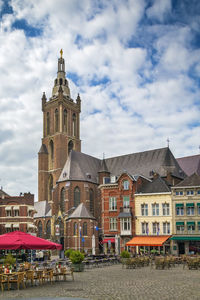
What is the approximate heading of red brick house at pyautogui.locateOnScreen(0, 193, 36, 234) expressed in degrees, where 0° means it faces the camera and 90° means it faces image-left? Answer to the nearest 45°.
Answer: approximately 0°

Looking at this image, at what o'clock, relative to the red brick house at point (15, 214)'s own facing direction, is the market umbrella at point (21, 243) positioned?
The market umbrella is roughly at 12 o'clock from the red brick house.

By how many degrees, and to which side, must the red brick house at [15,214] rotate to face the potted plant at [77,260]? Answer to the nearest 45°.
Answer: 0° — it already faces it
